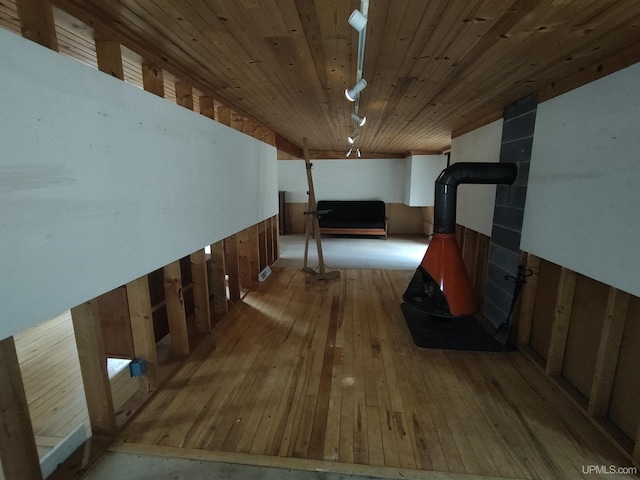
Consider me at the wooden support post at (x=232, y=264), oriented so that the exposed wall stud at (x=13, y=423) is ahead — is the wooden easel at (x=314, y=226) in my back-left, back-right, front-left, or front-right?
back-left

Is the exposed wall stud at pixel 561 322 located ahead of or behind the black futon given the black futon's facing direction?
ahead

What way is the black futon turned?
toward the camera

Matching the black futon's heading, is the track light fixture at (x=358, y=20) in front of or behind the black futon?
in front

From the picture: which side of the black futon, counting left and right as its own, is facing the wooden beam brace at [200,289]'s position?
front

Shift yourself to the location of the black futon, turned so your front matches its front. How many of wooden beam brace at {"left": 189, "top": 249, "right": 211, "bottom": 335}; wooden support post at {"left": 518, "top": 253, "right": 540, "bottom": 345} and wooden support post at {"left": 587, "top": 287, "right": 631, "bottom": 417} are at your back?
0

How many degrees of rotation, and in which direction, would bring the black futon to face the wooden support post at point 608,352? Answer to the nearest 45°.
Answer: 0° — it already faces it

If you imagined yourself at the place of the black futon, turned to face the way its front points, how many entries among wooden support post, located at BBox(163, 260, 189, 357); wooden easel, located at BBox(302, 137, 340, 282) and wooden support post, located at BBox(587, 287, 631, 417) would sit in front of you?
3

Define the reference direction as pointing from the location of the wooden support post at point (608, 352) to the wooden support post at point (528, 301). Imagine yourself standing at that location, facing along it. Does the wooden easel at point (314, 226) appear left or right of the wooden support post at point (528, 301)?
left

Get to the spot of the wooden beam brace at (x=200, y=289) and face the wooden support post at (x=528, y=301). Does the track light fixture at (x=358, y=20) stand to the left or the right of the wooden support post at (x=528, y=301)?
right

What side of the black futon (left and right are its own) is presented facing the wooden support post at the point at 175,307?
front

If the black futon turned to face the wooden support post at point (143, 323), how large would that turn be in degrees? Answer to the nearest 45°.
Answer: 0° — it already faces it

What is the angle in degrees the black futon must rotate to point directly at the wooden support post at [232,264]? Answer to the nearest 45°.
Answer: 0° — it already faces it

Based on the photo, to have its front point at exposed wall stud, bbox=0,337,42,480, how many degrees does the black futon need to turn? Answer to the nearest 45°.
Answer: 0° — it already faces it

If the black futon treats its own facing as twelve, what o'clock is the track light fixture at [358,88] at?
The track light fixture is roughly at 12 o'clock from the black futon.

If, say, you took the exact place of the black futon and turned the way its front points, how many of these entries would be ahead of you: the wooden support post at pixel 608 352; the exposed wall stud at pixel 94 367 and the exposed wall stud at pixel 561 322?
3
